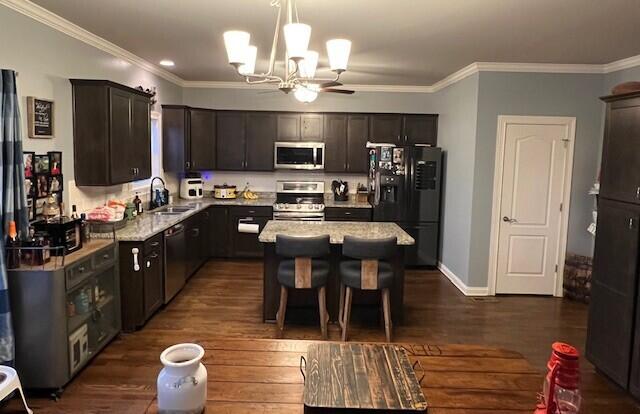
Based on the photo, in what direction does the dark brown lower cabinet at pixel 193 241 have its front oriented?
to the viewer's right

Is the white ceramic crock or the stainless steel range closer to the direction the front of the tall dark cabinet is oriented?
the white ceramic crock

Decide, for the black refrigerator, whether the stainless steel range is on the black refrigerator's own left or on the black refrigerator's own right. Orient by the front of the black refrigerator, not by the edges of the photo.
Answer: on the black refrigerator's own right

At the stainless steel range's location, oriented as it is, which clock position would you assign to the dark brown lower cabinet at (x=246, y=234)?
The dark brown lower cabinet is roughly at 2 o'clock from the stainless steel range.

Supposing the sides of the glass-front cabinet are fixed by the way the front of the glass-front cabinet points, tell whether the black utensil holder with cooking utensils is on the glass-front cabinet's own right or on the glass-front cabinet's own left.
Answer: on the glass-front cabinet's own left

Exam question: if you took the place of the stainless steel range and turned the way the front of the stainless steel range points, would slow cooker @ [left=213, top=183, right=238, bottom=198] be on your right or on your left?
on your right

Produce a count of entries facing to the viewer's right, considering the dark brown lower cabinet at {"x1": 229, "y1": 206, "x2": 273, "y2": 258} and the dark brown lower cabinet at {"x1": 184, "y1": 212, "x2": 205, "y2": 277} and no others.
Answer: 1

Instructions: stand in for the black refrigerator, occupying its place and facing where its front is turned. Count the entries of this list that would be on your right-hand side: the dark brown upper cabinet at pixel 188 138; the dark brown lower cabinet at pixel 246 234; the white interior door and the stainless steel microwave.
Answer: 3

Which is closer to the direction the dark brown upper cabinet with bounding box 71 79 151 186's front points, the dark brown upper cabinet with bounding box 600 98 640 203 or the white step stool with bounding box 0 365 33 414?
the dark brown upper cabinet

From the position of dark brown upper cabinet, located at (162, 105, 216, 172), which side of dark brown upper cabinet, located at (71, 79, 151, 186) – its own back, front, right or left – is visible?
left

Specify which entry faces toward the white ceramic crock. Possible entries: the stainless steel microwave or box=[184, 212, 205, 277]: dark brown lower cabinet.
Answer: the stainless steel microwave

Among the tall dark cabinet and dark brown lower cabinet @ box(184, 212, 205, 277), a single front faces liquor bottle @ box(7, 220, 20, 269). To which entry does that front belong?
the tall dark cabinet

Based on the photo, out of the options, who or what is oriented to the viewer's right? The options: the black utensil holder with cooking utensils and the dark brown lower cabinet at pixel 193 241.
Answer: the dark brown lower cabinet

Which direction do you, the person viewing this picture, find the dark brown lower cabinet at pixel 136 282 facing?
facing the viewer and to the right of the viewer
